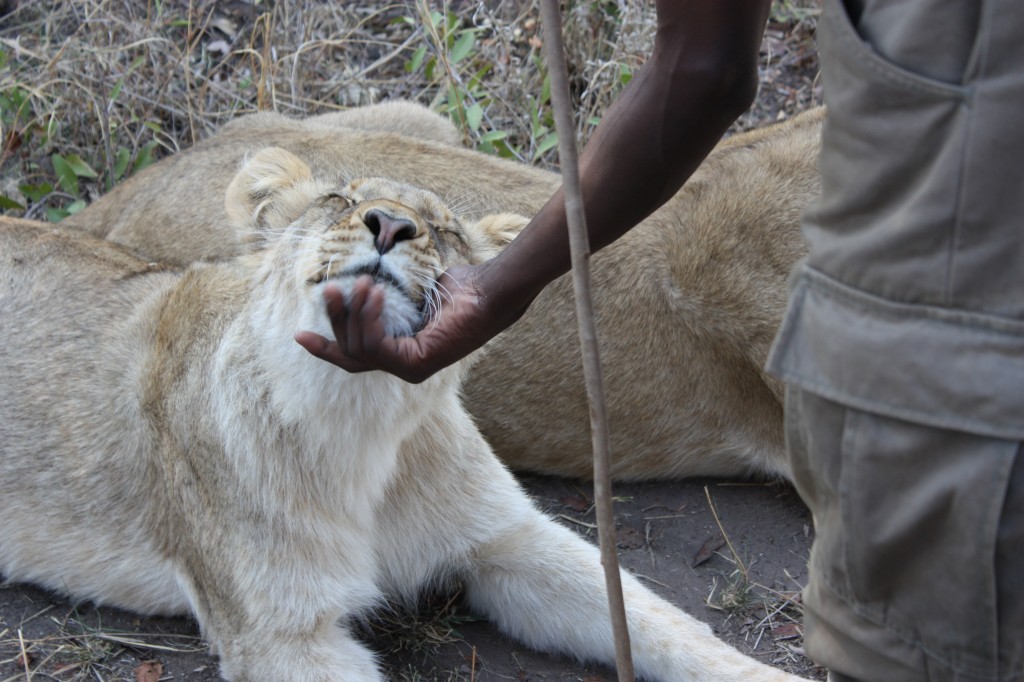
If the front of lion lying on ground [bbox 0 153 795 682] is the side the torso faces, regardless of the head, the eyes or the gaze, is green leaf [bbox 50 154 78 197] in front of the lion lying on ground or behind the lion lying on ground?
behind

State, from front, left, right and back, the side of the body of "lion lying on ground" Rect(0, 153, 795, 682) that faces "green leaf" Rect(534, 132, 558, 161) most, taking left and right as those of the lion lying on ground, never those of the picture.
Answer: left

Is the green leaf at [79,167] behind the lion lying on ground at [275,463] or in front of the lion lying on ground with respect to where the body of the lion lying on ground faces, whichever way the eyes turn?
behind

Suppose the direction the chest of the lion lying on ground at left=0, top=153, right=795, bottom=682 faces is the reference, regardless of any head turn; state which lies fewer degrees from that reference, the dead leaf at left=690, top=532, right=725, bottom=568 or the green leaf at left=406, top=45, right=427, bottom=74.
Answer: the dead leaf

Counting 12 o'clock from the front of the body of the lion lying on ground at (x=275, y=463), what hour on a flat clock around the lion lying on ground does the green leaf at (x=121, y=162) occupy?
The green leaf is roughly at 7 o'clock from the lion lying on ground.

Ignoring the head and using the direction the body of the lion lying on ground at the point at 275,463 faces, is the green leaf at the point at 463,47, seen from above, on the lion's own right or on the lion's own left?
on the lion's own left

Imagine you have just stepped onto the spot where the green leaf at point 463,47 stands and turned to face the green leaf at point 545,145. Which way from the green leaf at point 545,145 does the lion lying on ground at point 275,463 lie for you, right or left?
right

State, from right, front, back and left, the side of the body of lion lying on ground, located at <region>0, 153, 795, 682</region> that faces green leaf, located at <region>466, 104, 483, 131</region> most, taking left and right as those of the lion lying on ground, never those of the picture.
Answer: left

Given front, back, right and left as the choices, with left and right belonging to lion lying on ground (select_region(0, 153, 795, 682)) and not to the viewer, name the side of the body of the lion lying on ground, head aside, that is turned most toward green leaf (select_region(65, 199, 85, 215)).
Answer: back

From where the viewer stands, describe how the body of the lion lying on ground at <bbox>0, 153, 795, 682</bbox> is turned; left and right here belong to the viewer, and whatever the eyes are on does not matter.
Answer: facing the viewer and to the right of the viewer

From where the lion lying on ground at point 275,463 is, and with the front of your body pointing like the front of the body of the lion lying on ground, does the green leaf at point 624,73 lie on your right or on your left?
on your left
